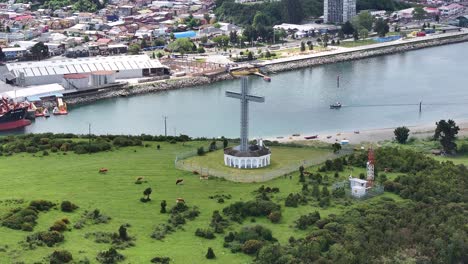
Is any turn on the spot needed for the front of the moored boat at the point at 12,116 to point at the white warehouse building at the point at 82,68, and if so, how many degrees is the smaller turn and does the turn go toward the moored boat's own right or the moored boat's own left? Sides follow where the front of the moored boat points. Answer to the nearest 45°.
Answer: approximately 45° to the moored boat's own left

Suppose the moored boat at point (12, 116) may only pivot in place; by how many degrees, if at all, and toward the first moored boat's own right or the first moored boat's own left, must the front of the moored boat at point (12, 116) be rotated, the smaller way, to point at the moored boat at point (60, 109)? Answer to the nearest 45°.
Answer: approximately 45° to the first moored boat's own left

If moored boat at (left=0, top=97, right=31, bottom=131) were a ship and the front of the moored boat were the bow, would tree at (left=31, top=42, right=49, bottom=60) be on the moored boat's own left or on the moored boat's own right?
on the moored boat's own left

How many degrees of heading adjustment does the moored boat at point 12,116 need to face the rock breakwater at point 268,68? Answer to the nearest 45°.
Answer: approximately 45° to its left

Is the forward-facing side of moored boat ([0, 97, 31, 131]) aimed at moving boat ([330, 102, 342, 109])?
yes

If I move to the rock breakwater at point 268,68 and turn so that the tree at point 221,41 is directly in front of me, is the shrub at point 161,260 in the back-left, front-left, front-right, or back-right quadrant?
back-left

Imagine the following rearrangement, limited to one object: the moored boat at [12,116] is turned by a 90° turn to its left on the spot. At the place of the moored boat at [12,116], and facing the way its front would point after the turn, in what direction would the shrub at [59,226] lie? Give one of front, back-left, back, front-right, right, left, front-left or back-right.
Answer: back

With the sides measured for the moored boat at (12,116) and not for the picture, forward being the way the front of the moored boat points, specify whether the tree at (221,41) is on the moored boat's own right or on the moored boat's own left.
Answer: on the moored boat's own left

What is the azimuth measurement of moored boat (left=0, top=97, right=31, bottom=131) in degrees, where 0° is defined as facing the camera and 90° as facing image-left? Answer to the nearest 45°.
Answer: approximately 270°

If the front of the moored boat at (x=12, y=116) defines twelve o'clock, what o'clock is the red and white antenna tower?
The red and white antenna tower is roughly at 2 o'clock from the moored boat.

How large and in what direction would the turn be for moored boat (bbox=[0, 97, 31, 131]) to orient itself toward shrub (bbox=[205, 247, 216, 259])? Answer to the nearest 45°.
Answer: approximately 90° to its right

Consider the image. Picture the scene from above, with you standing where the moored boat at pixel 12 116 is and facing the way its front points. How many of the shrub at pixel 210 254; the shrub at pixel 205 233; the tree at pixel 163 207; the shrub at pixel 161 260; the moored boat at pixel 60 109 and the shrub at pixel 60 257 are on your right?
5

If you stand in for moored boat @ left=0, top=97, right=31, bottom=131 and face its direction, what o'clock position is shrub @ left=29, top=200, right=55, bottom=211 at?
The shrub is roughly at 3 o'clock from the moored boat.

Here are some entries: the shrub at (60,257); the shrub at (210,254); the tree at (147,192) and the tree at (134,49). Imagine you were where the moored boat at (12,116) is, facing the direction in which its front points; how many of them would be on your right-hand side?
3
